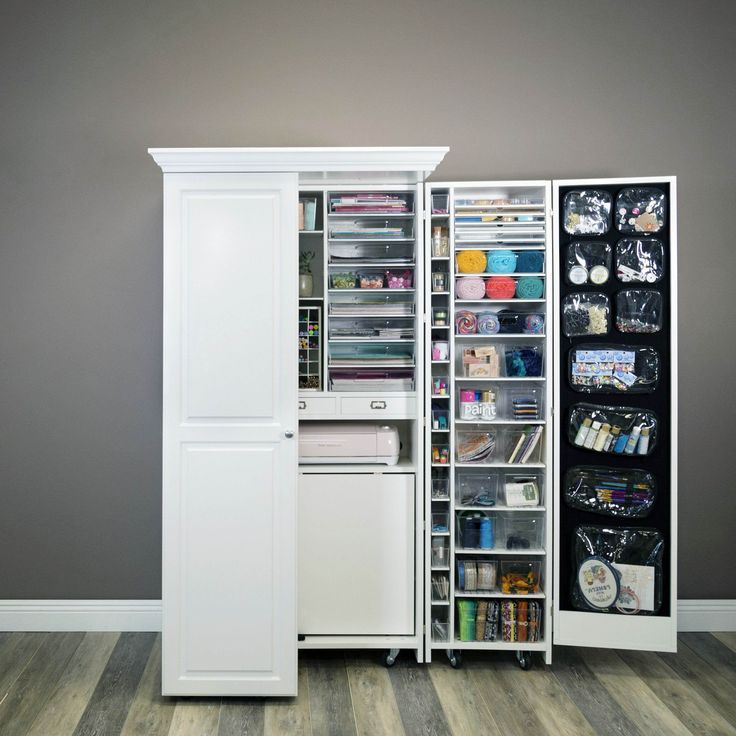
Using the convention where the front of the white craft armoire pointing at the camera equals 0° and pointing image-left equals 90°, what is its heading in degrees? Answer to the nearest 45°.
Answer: approximately 0°

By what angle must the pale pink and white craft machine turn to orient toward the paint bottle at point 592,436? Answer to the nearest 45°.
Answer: approximately 90° to its left

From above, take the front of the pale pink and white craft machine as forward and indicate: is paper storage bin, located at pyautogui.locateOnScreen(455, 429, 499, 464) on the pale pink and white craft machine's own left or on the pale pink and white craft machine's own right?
on the pale pink and white craft machine's own left

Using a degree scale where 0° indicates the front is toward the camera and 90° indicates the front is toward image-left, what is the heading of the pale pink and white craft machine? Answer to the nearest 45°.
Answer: approximately 0°
